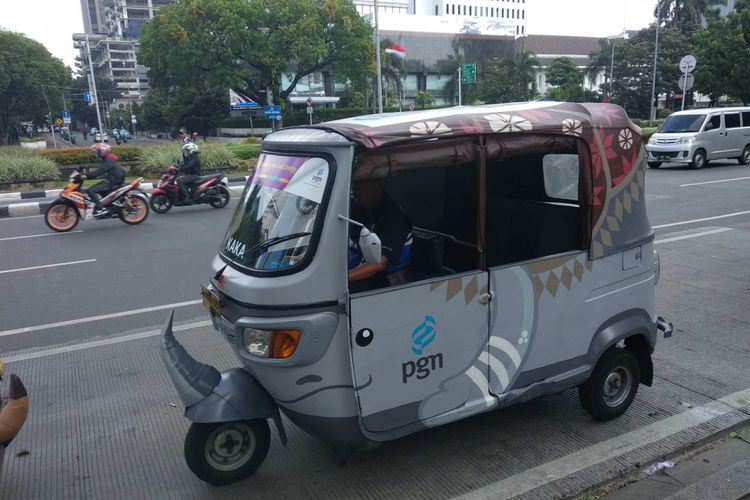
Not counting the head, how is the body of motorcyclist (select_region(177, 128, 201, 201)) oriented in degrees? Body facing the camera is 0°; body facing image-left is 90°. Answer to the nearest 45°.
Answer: approximately 90°

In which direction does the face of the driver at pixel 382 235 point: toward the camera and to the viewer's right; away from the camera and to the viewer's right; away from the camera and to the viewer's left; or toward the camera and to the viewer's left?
toward the camera and to the viewer's left

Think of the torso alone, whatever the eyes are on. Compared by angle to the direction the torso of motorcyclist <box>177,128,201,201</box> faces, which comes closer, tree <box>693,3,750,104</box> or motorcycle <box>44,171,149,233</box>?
the motorcycle

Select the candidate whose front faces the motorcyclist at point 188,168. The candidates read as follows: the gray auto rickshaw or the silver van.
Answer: the silver van

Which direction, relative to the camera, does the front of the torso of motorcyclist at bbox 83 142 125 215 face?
to the viewer's left

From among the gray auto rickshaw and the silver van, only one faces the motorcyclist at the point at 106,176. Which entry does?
the silver van

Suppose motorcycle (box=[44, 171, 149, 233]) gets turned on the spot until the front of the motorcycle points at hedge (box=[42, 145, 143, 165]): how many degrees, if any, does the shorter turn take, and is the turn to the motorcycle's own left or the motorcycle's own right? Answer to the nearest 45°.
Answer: approximately 90° to the motorcycle's own right

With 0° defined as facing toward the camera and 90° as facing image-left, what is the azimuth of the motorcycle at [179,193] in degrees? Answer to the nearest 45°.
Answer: approximately 90°

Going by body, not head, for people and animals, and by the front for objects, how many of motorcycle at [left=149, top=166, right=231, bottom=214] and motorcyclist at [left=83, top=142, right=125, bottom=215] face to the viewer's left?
2

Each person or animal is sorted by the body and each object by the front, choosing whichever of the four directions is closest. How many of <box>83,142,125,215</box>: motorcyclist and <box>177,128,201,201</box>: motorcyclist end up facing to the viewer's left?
2

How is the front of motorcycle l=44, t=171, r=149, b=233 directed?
to the viewer's left

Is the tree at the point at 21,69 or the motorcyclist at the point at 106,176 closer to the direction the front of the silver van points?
the motorcyclist

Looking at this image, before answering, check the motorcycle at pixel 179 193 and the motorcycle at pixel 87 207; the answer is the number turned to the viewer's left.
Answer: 2
